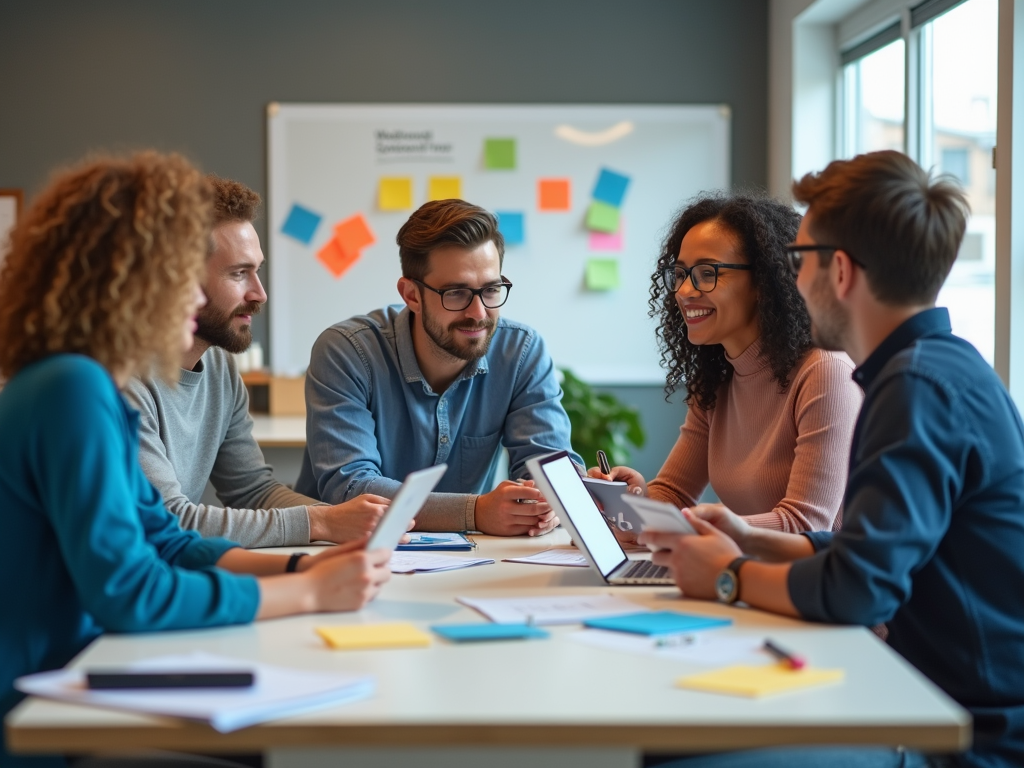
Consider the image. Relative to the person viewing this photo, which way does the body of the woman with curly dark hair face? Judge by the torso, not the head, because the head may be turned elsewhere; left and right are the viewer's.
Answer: facing the viewer and to the left of the viewer

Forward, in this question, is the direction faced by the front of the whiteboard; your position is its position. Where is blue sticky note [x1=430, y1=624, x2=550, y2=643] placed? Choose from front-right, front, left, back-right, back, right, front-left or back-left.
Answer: front

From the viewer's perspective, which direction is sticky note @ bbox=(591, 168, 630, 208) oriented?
toward the camera

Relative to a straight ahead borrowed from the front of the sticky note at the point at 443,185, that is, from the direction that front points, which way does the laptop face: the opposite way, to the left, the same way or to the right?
to the left

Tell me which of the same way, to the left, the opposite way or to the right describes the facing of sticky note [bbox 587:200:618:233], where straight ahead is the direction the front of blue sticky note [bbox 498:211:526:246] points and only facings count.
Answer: the same way

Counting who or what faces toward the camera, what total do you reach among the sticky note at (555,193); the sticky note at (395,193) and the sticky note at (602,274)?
3

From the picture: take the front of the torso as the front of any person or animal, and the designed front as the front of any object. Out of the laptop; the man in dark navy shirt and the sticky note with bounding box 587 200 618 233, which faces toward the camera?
the sticky note

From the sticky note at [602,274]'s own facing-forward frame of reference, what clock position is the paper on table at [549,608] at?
The paper on table is roughly at 12 o'clock from the sticky note.

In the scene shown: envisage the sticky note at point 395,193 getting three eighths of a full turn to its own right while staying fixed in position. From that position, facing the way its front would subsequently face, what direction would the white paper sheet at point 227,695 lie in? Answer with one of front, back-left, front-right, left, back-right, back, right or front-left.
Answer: back-left

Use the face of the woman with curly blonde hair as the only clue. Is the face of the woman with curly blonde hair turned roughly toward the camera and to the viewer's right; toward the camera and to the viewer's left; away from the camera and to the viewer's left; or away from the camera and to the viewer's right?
away from the camera and to the viewer's right

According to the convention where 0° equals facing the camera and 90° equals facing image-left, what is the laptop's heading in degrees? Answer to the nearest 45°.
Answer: approximately 270°

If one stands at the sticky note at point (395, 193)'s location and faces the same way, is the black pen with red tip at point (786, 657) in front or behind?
in front

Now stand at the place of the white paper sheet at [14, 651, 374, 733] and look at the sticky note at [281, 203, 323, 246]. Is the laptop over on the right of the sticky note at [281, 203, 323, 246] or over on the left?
right

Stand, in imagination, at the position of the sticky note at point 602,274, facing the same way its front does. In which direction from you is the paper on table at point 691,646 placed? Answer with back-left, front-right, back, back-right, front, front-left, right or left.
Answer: front

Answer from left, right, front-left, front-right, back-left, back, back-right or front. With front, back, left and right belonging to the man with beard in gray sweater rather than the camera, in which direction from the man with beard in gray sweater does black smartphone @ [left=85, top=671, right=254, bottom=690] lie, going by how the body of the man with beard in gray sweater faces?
front-right

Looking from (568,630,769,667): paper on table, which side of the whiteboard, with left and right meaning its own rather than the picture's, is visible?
front

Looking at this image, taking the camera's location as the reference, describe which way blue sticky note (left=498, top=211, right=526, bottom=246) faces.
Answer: facing the viewer
